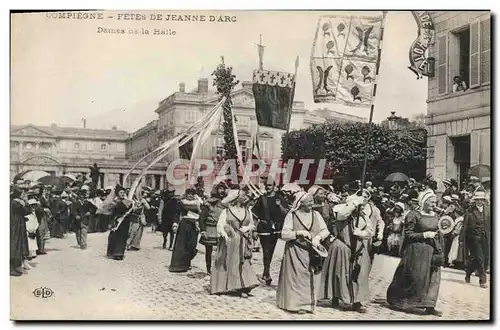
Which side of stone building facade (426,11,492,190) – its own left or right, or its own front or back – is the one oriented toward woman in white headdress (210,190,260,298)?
front

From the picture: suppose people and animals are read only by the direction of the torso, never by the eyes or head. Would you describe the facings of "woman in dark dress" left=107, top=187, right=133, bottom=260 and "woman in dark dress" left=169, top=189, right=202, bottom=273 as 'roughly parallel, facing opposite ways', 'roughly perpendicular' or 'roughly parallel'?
roughly parallel

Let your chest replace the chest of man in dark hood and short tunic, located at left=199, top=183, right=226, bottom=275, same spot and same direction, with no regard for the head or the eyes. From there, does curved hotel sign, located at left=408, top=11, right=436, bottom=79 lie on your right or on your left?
on your left

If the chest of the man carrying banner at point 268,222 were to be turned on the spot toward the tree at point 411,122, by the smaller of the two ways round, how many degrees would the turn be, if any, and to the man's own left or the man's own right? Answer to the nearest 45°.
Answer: approximately 90° to the man's own left

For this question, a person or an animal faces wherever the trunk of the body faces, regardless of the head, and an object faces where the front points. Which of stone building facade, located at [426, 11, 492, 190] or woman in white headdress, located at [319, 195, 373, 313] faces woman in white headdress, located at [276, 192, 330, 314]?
the stone building facade

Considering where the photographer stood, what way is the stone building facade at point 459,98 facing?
facing the viewer and to the left of the viewer

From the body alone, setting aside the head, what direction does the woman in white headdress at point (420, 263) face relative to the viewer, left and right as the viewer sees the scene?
facing the viewer and to the right of the viewer

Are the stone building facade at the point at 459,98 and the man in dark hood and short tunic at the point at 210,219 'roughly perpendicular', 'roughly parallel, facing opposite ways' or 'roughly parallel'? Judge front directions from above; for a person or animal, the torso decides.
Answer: roughly perpendicular

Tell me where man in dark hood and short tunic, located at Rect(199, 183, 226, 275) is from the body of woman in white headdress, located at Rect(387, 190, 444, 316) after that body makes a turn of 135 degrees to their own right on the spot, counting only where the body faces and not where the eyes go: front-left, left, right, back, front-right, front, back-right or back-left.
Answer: front

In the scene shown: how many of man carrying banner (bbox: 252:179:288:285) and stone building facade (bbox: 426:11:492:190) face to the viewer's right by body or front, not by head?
0

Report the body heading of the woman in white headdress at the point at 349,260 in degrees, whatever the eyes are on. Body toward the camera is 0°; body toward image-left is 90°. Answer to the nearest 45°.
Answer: approximately 315°

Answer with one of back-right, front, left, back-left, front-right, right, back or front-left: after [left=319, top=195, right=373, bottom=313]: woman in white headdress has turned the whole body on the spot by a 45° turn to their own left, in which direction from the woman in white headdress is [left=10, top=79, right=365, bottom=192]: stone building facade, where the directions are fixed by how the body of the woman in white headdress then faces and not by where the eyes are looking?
back

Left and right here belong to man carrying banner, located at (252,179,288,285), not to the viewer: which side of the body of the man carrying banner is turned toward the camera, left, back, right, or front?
front

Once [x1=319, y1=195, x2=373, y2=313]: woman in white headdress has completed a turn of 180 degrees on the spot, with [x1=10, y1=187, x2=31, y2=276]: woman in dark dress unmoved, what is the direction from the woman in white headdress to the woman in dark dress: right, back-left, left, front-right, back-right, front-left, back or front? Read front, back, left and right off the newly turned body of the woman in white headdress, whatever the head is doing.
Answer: front-left

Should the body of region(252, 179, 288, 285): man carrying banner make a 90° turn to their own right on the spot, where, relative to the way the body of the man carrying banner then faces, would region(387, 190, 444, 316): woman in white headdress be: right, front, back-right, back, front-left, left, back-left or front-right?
back
